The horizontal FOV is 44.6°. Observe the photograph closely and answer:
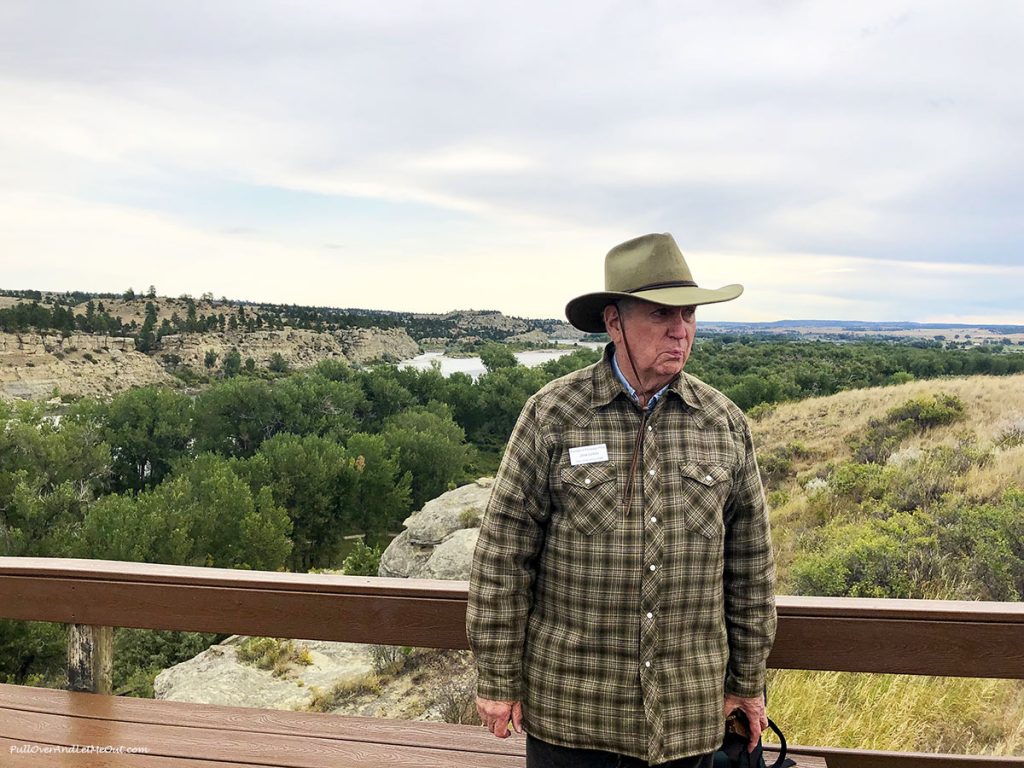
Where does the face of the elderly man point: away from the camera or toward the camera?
toward the camera

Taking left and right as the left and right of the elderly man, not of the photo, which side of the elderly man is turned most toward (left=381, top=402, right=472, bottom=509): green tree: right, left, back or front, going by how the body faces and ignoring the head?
back

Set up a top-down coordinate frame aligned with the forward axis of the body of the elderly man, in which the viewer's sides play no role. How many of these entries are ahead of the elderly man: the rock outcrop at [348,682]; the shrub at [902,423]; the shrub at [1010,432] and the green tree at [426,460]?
0

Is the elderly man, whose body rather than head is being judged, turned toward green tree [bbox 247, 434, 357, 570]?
no

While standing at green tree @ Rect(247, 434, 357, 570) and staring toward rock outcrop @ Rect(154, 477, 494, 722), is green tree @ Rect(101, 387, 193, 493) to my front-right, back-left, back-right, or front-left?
back-right

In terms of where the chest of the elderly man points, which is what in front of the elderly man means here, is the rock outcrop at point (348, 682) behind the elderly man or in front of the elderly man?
behind

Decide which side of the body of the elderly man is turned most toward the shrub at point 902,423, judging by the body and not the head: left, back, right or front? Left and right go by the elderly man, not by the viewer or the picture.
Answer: back

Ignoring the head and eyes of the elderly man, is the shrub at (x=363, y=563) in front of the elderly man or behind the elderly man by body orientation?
behind

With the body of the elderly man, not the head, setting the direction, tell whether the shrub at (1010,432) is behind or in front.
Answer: behind

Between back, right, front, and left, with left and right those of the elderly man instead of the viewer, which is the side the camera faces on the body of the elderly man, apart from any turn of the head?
front
